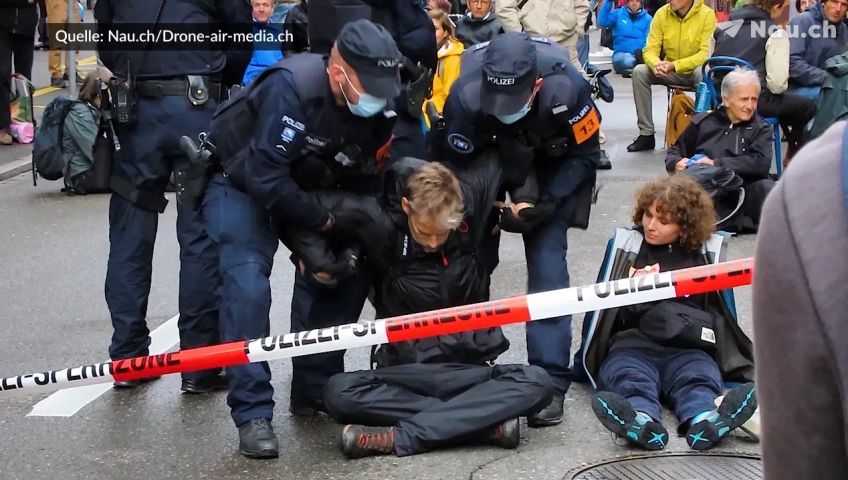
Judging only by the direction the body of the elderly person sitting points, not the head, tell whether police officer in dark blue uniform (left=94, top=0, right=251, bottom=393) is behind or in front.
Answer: in front

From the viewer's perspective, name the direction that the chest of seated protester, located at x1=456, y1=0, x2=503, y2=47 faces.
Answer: toward the camera

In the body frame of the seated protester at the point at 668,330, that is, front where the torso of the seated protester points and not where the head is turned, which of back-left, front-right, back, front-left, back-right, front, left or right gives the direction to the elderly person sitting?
back

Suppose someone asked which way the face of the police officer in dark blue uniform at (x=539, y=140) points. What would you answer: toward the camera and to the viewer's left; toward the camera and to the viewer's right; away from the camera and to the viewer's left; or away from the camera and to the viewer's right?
toward the camera and to the viewer's left

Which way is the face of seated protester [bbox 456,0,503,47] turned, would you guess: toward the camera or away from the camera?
toward the camera

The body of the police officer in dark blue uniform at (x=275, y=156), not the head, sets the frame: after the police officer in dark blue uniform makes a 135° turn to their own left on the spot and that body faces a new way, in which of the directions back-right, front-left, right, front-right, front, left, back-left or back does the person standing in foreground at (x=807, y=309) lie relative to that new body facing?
back

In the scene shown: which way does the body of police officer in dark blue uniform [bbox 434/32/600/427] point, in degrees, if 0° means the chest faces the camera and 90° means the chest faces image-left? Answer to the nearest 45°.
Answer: approximately 45°

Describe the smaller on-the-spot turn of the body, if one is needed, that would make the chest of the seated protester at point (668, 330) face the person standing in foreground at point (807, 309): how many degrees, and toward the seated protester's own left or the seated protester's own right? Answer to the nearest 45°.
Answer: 0° — they already face them

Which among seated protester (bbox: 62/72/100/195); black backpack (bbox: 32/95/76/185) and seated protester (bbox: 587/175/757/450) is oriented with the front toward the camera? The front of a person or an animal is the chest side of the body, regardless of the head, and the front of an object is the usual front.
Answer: seated protester (bbox: 587/175/757/450)

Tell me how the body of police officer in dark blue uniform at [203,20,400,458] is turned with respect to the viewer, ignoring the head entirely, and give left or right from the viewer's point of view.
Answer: facing the viewer and to the right of the viewer

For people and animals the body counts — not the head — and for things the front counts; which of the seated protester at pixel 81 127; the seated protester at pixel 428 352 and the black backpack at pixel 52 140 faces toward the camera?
the seated protester at pixel 428 352

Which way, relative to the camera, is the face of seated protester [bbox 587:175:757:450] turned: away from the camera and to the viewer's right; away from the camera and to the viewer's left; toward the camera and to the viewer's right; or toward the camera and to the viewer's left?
toward the camera and to the viewer's left

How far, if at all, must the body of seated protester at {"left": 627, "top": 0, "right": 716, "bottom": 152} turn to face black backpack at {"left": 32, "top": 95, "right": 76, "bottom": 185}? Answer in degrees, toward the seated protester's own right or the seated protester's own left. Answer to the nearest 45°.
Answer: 0° — they already face it

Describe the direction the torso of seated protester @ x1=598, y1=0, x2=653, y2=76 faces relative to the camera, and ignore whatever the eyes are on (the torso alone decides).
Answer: toward the camera
